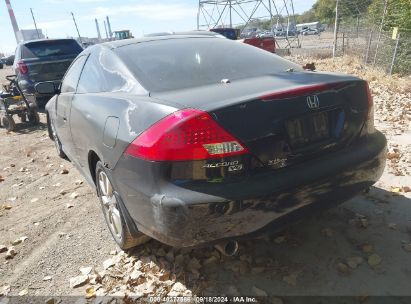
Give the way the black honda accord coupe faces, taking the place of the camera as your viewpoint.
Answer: facing away from the viewer and to the left of the viewer

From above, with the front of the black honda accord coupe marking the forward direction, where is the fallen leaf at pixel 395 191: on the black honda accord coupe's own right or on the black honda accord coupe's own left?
on the black honda accord coupe's own right

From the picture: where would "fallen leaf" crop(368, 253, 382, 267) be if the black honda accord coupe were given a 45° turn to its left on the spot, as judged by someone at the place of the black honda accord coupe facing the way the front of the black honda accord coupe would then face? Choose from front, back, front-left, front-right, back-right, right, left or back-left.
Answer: back

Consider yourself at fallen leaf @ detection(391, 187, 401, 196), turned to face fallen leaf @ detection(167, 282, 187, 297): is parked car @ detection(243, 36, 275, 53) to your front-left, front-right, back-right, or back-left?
back-right

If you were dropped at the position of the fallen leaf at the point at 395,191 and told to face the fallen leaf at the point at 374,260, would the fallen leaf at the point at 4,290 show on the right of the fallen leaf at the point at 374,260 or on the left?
right

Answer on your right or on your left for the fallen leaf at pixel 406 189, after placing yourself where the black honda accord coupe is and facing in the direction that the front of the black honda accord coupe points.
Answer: on your right

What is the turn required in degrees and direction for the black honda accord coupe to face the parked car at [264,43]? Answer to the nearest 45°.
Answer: approximately 45° to its right

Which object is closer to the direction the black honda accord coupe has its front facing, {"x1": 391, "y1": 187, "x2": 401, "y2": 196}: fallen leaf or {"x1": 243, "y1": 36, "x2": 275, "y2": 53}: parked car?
the parked car
